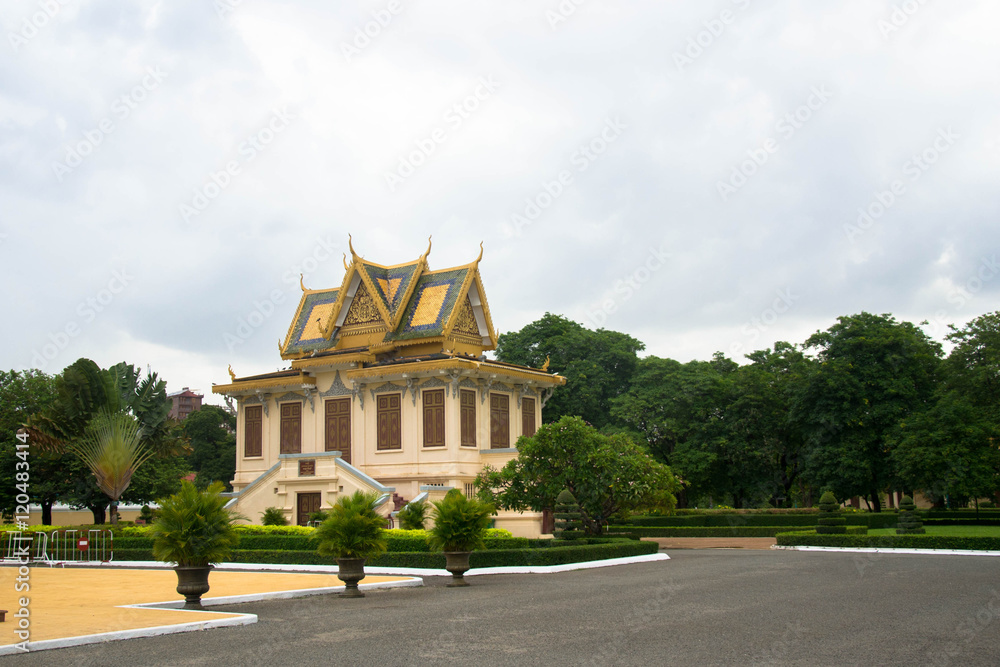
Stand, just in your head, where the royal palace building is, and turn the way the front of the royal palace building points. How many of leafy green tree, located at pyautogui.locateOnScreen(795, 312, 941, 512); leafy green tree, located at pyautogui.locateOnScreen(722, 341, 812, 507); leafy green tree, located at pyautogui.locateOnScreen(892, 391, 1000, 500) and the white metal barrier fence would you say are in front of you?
1

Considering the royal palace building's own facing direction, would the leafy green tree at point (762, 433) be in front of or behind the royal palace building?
behind

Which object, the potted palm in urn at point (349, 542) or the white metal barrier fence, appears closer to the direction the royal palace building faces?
the white metal barrier fence

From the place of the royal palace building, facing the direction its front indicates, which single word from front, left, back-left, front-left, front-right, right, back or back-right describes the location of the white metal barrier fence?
front

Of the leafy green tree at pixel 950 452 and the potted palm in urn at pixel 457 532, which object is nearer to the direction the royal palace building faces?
the potted palm in urn

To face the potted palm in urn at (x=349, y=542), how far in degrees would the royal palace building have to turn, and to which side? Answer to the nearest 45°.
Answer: approximately 45° to its left

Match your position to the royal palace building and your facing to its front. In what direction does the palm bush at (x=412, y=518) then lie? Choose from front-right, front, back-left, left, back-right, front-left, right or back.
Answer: front-left

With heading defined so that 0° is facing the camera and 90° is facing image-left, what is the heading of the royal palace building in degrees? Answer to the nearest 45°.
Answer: approximately 45°

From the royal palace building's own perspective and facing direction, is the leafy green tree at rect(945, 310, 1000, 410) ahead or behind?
behind

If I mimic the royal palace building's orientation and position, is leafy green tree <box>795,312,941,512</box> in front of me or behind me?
behind

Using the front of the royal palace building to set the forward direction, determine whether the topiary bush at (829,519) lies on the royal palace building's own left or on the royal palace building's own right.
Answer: on the royal palace building's own left

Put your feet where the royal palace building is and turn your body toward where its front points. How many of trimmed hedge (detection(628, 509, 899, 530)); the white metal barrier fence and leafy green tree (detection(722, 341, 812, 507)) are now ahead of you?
1
